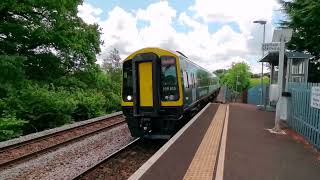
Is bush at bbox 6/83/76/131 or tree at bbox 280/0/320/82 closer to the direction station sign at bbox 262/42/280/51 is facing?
the bush

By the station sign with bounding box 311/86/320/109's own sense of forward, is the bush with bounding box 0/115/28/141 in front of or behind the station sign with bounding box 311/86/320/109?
in front

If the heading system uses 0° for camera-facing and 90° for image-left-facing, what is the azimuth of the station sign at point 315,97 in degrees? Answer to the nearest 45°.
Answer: approximately 45°

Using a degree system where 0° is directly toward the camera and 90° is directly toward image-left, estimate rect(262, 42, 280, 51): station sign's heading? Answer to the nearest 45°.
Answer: approximately 0°

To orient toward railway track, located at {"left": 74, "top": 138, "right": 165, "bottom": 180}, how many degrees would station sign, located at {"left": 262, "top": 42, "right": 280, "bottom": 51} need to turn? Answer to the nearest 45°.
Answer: approximately 45° to its right

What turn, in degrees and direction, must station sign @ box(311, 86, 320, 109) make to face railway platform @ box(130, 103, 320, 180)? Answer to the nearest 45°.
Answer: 0° — it already faces it
